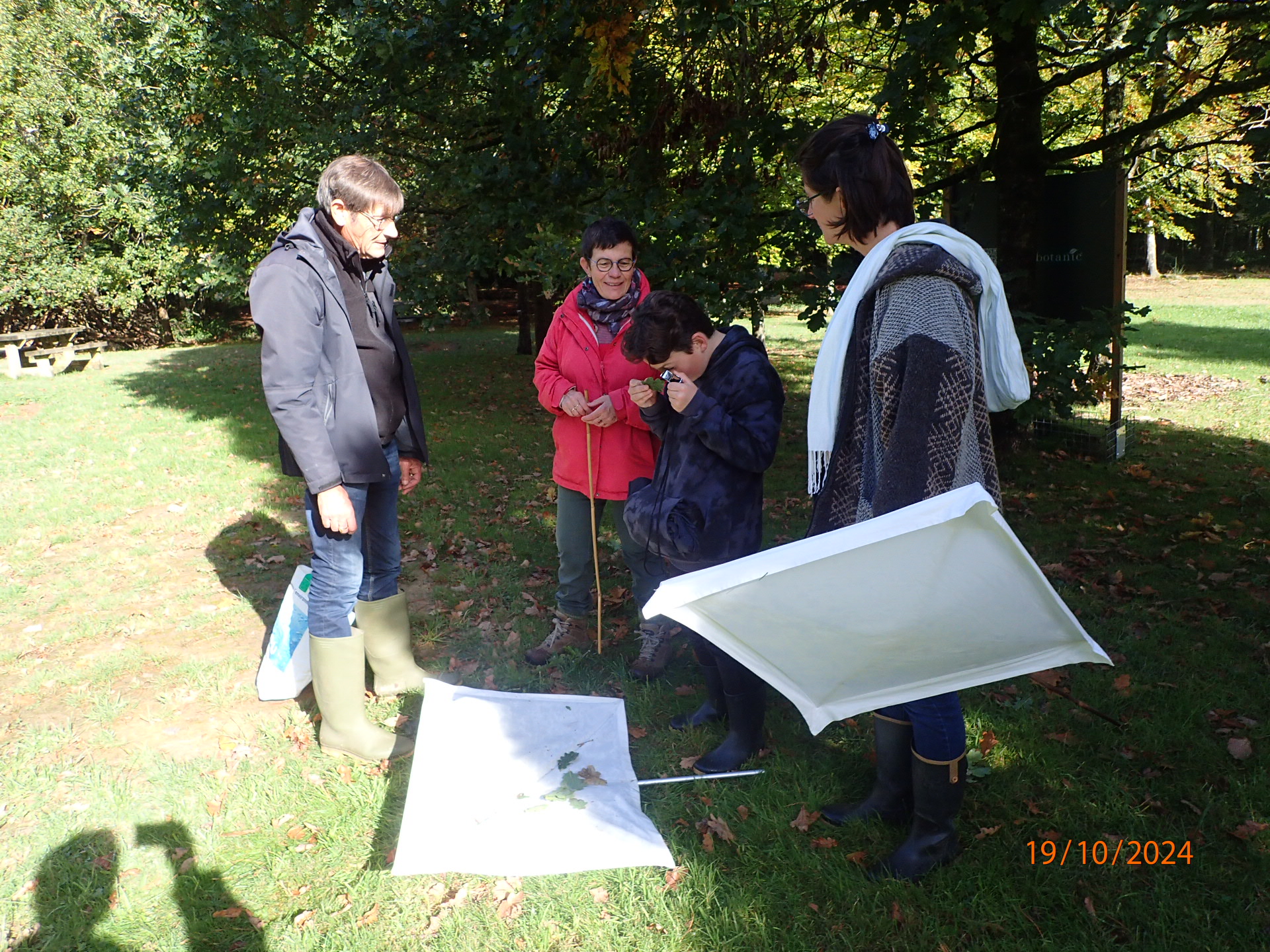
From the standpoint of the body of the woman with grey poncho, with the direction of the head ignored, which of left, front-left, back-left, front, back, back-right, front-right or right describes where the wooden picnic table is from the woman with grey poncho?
front-right

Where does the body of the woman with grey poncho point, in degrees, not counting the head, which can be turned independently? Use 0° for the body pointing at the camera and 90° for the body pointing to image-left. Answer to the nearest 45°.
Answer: approximately 90°

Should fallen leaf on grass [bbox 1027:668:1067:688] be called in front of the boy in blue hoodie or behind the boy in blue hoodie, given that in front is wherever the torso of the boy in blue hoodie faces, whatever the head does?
behind

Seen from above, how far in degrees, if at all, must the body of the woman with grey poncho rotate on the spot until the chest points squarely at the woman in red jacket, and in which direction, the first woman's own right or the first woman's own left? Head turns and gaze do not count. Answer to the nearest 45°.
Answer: approximately 45° to the first woman's own right

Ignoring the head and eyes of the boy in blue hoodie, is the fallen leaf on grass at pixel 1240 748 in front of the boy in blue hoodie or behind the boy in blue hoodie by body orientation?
behind

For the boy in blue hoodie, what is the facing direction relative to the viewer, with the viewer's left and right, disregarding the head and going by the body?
facing the viewer and to the left of the viewer

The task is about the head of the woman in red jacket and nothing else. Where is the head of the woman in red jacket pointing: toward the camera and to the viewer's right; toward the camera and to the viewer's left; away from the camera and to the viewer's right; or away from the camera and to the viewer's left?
toward the camera and to the viewer's right

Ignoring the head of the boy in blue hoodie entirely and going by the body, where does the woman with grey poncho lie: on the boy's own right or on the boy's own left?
on the boy's own left

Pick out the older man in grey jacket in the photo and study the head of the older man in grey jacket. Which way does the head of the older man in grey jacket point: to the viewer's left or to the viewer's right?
to the viewer's right
